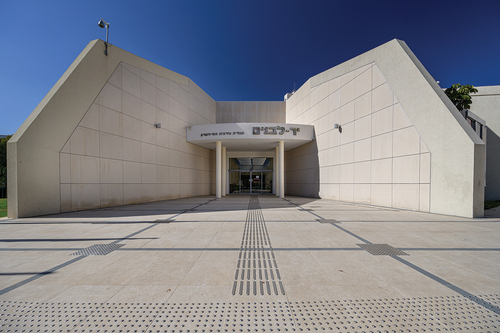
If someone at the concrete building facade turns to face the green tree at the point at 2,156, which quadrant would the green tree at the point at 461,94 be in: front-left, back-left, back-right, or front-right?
back-right

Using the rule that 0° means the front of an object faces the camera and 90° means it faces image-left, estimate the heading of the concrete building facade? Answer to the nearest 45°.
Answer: approximately 0°

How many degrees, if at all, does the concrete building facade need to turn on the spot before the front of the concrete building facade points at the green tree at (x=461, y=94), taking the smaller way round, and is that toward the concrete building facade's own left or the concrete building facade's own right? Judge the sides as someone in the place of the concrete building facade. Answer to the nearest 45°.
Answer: approximately 90° to the concrete building facade's own left

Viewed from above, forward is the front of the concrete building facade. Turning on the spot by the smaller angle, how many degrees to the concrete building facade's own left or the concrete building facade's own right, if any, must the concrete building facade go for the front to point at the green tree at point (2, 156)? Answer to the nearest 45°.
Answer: approximately 135° to the concrete building facade's own right

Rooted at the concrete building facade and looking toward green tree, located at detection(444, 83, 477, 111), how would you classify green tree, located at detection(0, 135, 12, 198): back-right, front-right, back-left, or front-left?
back-left
